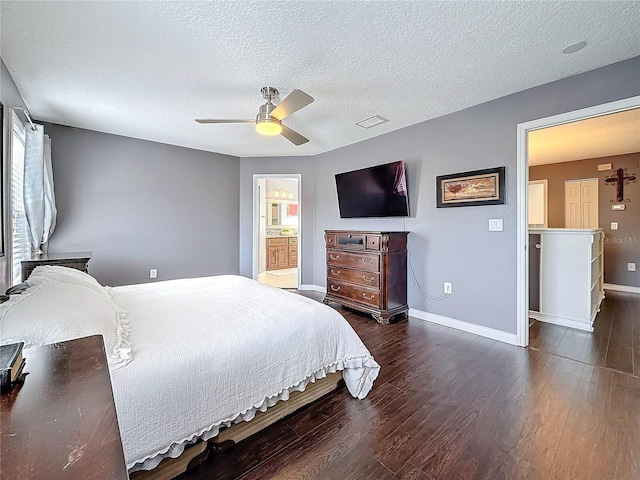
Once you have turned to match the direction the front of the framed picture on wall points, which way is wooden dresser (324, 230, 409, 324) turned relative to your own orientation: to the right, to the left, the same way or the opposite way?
the same way

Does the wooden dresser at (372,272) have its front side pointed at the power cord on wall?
no

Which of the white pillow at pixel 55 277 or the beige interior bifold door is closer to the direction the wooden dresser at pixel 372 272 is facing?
the white pillow

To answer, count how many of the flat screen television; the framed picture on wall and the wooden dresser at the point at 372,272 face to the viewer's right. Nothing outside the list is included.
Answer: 0

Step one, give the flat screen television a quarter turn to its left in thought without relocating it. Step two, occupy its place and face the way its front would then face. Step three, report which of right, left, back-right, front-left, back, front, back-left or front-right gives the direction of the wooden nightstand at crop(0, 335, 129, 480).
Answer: front-right

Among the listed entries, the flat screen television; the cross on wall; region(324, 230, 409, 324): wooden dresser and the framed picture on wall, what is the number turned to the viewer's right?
0

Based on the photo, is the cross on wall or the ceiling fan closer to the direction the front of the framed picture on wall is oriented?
the ceiling fan

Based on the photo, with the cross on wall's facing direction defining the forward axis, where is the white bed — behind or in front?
in front

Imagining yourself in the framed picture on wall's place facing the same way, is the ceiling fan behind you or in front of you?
in front

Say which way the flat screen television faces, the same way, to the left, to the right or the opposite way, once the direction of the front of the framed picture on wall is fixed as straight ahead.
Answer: the same way

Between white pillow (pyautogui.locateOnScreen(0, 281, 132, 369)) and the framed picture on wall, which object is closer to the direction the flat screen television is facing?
the white pillow

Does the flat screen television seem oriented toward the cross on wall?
no

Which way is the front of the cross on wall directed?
toward the camera

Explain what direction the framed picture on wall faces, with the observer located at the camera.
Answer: facing the viewer and to the left of the viewer

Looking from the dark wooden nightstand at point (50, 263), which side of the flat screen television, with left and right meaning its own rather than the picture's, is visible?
front

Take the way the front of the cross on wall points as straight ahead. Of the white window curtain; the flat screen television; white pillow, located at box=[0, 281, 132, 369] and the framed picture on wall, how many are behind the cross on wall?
0

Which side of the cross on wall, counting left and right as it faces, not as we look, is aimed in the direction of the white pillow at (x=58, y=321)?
front

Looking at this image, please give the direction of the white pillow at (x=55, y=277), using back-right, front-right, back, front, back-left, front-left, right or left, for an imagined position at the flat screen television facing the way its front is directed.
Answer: front

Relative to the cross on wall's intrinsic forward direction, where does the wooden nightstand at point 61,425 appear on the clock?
The wooden nightstand is roughly at 12 o'clock from the cross on wall.
